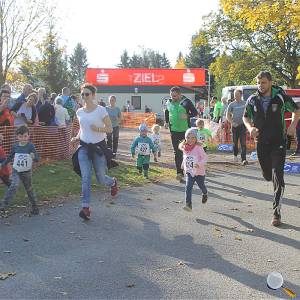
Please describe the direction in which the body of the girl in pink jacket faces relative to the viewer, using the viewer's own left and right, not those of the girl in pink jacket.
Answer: facing the viewer and to the left of the viewer

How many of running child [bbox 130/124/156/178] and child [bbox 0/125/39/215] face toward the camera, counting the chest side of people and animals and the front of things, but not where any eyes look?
2

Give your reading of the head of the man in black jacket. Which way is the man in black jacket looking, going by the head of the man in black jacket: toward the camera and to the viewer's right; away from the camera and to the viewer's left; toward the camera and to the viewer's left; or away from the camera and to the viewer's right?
toward the camera and to the viewer's left

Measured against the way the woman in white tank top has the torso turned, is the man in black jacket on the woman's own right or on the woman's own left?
on the woman's own left

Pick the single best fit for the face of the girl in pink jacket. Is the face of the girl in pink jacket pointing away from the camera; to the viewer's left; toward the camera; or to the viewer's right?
toward the camera

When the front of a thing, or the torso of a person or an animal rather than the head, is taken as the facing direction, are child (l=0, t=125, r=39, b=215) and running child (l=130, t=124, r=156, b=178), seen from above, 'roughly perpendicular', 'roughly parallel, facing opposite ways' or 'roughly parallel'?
roughly parallel

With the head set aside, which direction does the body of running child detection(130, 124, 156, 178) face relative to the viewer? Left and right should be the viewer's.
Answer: facing the viewer

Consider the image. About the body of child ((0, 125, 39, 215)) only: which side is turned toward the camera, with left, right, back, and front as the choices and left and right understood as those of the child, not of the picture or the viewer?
front

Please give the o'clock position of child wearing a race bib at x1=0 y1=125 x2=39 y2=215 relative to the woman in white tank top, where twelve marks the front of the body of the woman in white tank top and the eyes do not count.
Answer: The child wearing a race bib is roughly at 2 o'clock from the woman in white tank top.

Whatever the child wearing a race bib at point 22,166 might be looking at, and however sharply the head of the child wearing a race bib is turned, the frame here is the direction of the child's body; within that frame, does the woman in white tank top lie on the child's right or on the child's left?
on the child's left

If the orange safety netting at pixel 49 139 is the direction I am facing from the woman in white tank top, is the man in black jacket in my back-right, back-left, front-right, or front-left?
back-right

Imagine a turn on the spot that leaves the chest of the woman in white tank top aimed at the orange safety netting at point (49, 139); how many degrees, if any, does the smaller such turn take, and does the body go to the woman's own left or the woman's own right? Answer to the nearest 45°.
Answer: approximately 135° to the woman's own right

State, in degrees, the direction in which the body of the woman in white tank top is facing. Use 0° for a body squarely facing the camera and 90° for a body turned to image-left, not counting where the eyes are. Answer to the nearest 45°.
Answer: approximately 45°
